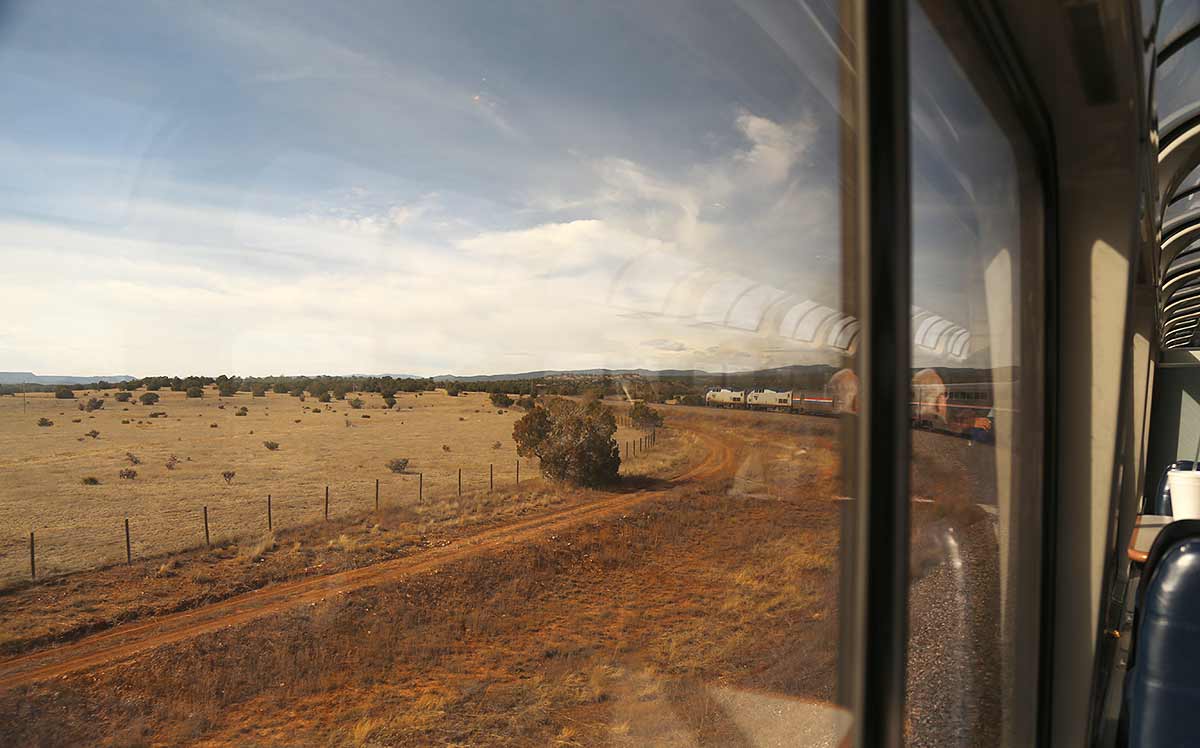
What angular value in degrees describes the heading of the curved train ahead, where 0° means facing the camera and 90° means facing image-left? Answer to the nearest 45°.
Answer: approximately 135°

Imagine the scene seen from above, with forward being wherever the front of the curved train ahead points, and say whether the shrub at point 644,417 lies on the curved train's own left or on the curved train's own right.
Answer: on the curved train's own left

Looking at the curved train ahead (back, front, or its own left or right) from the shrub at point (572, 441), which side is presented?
left

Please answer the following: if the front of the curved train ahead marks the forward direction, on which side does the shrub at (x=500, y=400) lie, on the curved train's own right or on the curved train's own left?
on the curved train's own left

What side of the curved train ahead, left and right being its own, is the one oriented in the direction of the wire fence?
left
